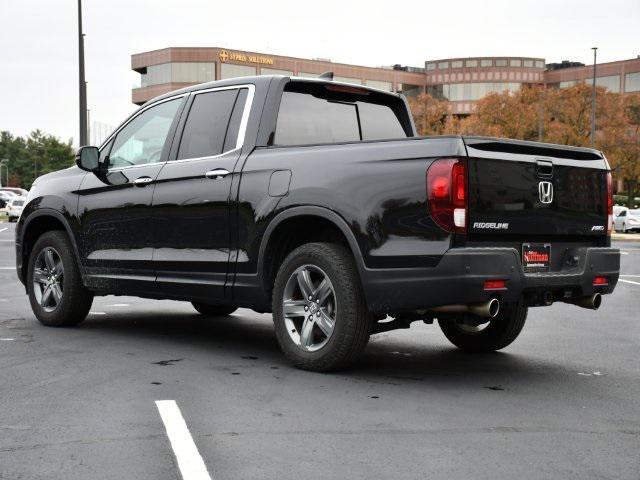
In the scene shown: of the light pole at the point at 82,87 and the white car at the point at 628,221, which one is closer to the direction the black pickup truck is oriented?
the light pole

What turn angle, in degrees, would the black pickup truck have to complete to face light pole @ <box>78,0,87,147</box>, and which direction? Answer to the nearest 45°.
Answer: approximately 45° to its right

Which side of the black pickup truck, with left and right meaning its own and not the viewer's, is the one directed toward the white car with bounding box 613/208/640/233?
right

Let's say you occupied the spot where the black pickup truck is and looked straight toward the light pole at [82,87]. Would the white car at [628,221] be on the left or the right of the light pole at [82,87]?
right

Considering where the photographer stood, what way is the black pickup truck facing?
facing away from the viewer and to the left of the viewer
